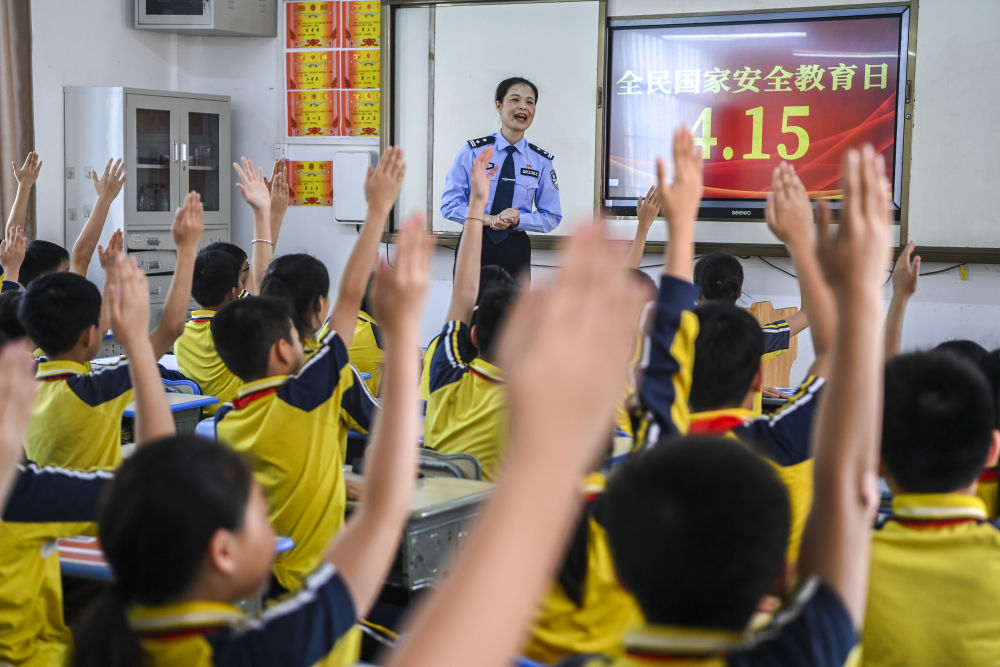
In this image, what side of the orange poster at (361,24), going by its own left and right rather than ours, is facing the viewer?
front

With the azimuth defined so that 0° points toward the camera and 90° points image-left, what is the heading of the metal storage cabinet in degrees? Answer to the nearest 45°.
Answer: approximately 315°

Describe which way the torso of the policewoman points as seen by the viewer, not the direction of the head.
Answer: toward the camera

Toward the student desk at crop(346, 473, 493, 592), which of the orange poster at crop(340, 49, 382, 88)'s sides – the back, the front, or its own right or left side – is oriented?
front

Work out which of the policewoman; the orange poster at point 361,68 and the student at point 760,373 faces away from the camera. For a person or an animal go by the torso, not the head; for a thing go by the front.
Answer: the student

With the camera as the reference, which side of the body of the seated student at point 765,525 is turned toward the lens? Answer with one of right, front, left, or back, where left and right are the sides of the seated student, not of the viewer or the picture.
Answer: back

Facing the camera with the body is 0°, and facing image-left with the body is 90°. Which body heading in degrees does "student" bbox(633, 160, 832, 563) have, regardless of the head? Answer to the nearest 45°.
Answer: approximately 180°

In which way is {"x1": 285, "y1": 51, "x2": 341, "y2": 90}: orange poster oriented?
toward the camera

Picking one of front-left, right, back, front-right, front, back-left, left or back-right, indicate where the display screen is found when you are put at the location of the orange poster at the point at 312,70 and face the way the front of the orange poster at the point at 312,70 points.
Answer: front-left

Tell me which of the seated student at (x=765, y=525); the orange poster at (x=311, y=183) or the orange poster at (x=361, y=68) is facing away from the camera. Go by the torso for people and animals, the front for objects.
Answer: the seated student

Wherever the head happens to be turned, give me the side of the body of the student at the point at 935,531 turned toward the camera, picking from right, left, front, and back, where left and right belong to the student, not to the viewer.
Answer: back

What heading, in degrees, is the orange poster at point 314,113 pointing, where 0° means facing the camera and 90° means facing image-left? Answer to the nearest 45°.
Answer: approximately 0°

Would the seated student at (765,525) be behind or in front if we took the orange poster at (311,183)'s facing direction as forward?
in front

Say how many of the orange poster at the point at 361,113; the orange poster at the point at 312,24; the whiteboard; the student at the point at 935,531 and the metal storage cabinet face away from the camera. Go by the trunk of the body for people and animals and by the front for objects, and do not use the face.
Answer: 1

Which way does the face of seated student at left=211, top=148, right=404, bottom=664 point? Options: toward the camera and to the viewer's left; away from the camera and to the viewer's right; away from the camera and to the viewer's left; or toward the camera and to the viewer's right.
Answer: away from the camera and to the viewer's right

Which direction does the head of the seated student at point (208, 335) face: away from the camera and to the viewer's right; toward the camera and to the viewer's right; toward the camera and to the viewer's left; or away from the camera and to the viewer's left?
away from the camera and to the viewer's right

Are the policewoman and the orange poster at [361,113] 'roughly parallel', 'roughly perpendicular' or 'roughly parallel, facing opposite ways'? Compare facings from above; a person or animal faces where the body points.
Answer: roughly parallel

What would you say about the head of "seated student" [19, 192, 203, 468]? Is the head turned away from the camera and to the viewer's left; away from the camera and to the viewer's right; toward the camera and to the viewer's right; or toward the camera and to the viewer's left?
away from the camera and to the viewer's right
